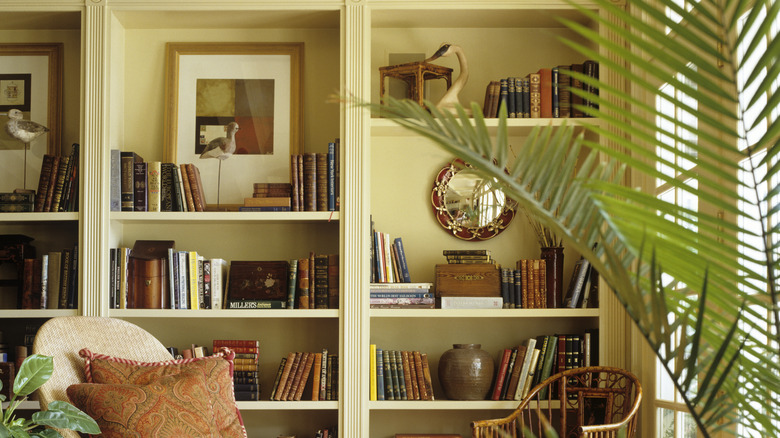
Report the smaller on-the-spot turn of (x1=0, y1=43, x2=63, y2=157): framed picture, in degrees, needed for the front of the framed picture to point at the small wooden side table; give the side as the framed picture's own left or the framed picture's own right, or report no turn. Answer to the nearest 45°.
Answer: approximately 45° to the framed picture's own left

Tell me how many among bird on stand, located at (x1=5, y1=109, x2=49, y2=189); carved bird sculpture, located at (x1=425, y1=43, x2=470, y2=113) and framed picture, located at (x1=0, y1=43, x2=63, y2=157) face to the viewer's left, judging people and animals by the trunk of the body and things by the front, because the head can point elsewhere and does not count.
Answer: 2

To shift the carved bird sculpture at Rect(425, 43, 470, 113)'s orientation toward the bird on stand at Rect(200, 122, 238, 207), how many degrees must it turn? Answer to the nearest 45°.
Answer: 0° — it already faces it

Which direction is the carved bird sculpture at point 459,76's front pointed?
to the viewer's left

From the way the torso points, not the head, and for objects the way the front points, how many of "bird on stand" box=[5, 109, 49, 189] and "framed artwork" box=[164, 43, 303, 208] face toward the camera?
1

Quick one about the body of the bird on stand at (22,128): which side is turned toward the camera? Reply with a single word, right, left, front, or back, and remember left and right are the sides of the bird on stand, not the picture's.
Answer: left

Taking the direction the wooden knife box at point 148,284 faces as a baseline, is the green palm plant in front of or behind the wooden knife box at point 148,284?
in front
